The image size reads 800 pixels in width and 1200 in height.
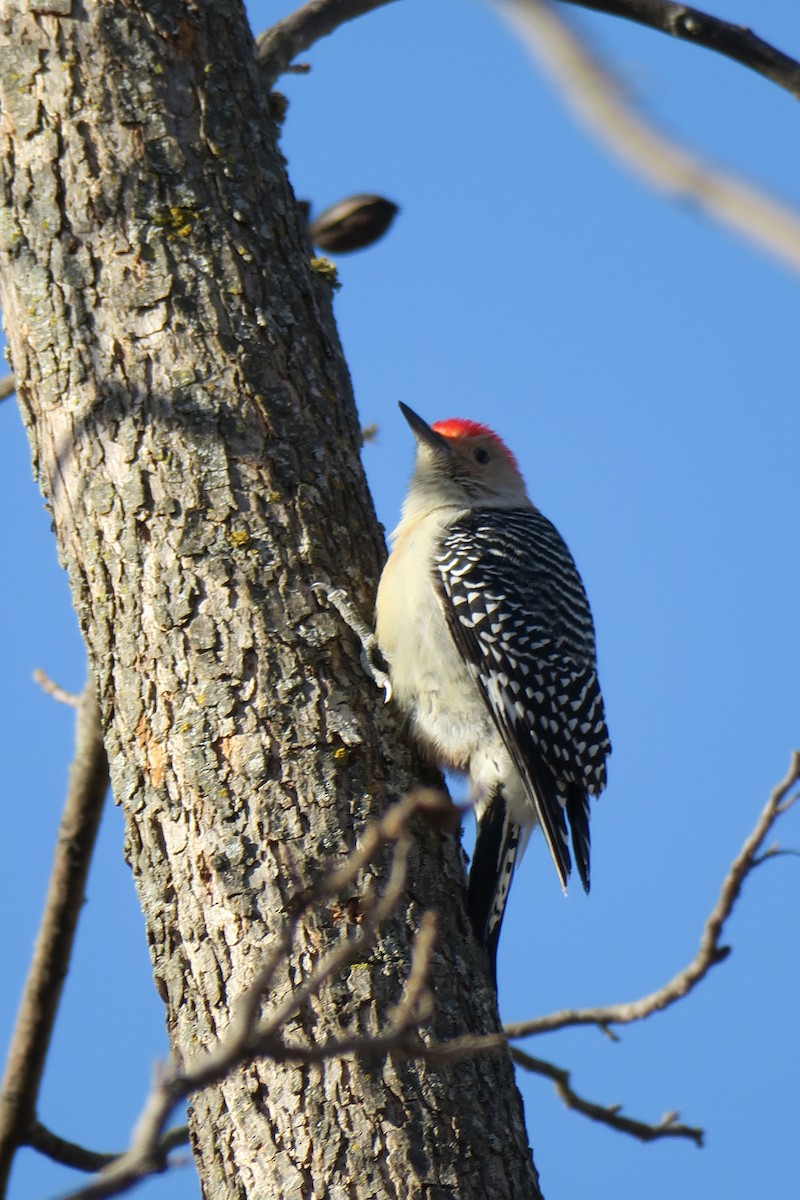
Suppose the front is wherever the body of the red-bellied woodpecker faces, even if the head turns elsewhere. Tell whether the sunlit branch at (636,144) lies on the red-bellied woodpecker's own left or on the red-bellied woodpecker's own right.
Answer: on the red-bellied woodpecker's own left

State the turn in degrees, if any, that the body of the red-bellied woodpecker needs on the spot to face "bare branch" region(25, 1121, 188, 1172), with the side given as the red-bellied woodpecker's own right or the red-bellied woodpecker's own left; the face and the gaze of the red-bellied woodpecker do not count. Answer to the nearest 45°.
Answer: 0° — it already faces it

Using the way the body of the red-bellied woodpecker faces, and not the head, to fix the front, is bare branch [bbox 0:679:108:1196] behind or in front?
in front

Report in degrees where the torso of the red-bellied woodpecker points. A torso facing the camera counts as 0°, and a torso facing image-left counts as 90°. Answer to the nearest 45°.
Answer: approximately 90°
